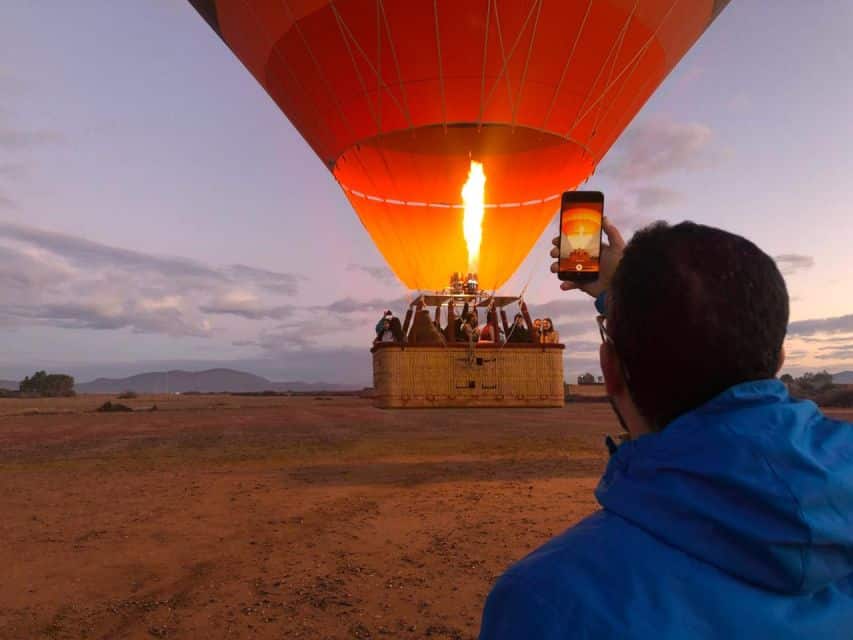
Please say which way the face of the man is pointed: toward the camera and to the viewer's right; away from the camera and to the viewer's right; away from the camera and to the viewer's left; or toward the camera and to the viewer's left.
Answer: away from the camera and to the viewer's left

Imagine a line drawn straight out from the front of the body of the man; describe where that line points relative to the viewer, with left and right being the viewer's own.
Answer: facing away from the viewer and to the left of the viewer

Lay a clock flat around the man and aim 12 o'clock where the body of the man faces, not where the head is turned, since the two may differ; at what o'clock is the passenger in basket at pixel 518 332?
The passenger in basket is roughly at 1 o'clock from the man.

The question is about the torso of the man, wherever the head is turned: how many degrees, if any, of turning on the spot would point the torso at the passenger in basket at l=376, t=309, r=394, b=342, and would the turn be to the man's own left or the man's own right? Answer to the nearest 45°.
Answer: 0° — they already face them

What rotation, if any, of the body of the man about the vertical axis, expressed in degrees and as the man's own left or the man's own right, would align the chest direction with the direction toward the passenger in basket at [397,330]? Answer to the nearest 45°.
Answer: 0° — they already face them
